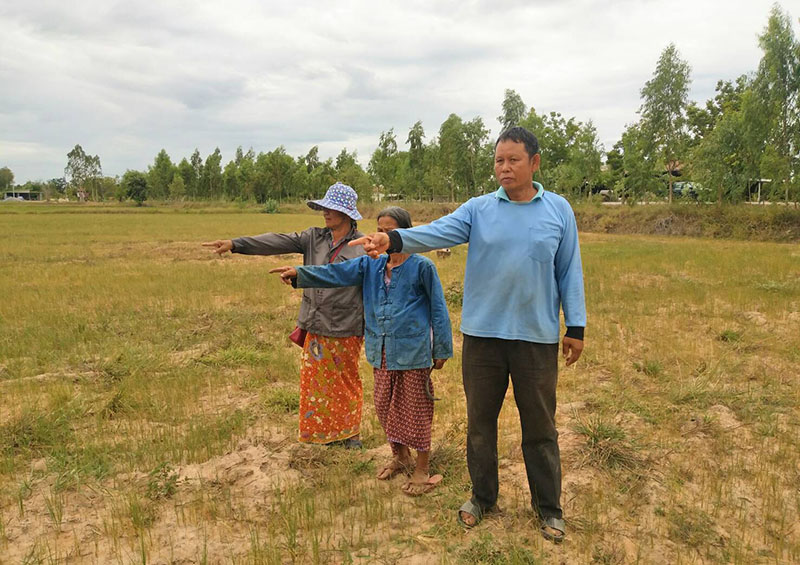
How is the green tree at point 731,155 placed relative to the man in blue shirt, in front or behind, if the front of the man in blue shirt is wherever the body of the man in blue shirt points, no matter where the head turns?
behind

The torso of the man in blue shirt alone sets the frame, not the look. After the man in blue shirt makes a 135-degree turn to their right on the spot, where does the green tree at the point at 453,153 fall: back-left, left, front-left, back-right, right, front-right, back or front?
front-right

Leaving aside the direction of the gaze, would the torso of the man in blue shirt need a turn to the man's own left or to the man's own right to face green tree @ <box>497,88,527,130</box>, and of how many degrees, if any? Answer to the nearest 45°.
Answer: approximately 180°

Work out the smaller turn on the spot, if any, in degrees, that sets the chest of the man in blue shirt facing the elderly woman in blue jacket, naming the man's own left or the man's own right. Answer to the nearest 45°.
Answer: approximately 135° to the man's own right

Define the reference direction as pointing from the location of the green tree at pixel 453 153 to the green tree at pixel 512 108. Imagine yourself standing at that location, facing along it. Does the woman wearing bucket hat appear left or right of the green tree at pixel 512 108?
right

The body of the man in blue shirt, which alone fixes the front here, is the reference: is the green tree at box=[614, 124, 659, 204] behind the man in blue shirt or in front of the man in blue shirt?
behind

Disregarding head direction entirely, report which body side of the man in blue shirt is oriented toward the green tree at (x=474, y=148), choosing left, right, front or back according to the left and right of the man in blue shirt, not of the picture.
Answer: back

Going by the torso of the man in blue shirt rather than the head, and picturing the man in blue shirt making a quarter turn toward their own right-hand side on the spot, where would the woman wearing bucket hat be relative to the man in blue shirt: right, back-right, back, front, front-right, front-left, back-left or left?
front-right

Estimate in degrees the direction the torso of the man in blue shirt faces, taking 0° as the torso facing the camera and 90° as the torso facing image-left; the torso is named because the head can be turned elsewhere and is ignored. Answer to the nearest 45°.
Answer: approximately 0°

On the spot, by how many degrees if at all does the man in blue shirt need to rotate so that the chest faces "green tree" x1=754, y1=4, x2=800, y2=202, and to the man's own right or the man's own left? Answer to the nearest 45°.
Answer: approximately 135° to the man's own left
